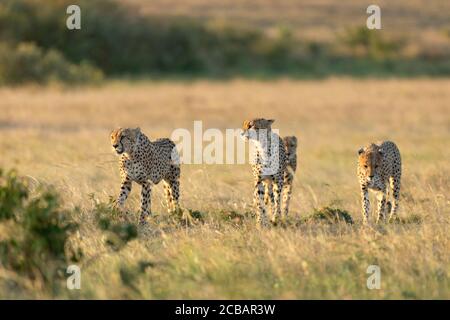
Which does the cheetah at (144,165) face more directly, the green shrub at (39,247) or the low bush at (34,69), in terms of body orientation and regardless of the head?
the green shrub

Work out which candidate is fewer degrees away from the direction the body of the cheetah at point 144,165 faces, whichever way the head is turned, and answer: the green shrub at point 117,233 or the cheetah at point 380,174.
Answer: the green shrub

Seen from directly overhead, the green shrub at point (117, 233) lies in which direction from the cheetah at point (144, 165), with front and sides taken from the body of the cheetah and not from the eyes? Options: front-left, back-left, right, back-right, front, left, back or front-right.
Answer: front-left

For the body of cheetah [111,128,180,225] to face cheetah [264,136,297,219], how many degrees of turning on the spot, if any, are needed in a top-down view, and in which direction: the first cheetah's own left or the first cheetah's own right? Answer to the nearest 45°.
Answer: approximately 180°

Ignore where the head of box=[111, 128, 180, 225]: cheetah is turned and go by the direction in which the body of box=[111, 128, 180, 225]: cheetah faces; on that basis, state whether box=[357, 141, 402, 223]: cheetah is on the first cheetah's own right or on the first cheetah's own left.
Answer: on the first cheetah's own left

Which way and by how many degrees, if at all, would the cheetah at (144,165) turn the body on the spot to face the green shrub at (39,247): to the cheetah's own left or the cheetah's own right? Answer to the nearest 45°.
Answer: approximately 45° to the cheetah's own left

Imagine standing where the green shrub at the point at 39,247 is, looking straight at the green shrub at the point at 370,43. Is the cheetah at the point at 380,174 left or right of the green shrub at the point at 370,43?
right

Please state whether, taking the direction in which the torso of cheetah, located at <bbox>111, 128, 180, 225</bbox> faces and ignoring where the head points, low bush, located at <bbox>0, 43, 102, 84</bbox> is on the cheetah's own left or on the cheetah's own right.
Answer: on the cheetah's own right

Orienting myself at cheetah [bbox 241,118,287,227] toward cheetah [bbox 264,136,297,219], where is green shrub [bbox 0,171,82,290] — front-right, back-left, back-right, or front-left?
back-left

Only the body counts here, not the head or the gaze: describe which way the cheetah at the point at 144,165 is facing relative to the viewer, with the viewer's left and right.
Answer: facing the viewer and to the left of the viewer

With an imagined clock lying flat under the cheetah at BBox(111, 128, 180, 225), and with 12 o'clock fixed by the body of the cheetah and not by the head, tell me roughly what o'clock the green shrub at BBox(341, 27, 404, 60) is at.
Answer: The green shrub is roughly at 5 o'clock from the cheetah.
